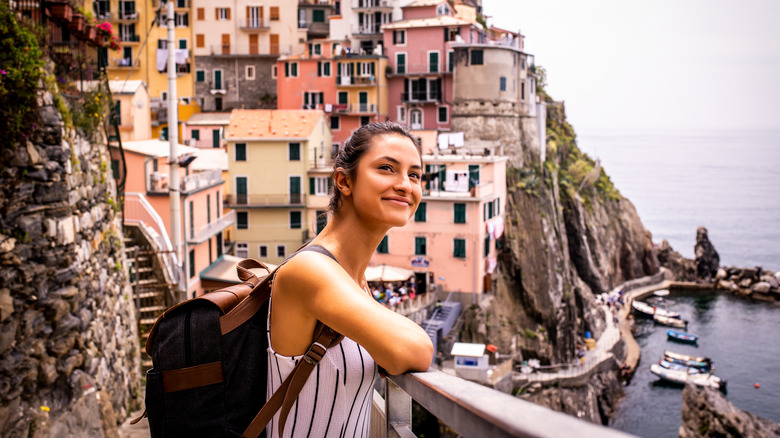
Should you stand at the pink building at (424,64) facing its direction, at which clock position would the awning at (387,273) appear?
The awning is roughly at 12 o'clock from the pink building.

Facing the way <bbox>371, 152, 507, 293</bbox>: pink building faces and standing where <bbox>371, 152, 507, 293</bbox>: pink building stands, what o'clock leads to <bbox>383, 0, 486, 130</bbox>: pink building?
<bbox>383, 0, 486, 130</bbox>: pink building is roughly at 6 o'clock from <bbox>371, 152, 507, 293</bbox>: pink building.

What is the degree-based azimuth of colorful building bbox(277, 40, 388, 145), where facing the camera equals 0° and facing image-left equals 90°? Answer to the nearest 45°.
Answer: approximately 0°

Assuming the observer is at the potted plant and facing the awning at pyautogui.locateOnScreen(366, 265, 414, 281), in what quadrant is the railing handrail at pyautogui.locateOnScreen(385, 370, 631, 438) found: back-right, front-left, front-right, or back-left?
back-right

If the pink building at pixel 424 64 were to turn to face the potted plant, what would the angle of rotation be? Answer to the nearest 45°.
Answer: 0° — it already faces it

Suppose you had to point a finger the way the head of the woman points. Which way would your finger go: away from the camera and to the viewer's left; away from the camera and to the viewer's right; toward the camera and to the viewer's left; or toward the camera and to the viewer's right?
toward the camera and to the viewer's right

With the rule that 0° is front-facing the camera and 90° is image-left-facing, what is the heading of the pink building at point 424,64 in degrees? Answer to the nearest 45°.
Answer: approximately 0°

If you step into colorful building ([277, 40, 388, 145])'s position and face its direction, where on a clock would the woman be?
The woman is roughly at 12 o'clock from the colorful building.

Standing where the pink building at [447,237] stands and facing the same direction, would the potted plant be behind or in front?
in front
